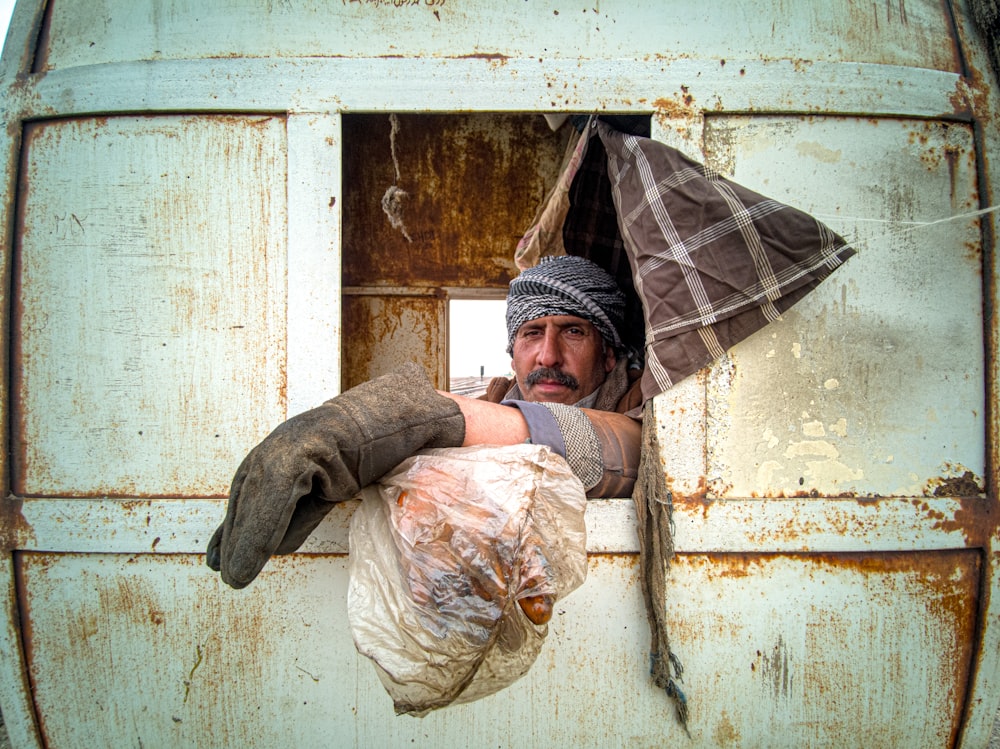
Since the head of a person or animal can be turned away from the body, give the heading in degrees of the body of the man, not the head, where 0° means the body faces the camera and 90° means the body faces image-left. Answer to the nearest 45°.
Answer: approximately 0°
